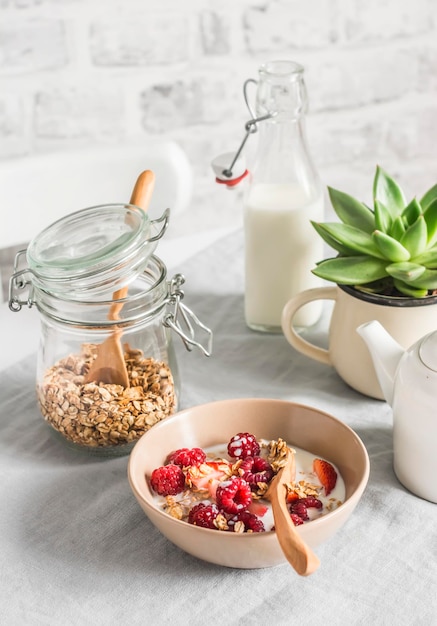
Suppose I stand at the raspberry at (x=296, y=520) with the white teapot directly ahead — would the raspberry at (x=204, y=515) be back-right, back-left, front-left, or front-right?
back-left

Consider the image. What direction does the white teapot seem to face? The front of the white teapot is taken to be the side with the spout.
to the viewer's left
